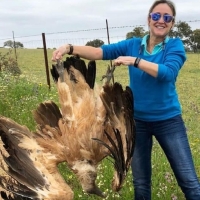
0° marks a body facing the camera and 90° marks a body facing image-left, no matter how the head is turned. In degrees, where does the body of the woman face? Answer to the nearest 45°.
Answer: approximately 0°

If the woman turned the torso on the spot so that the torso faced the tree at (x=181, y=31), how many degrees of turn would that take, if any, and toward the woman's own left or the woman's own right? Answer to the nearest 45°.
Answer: approximately 180°
